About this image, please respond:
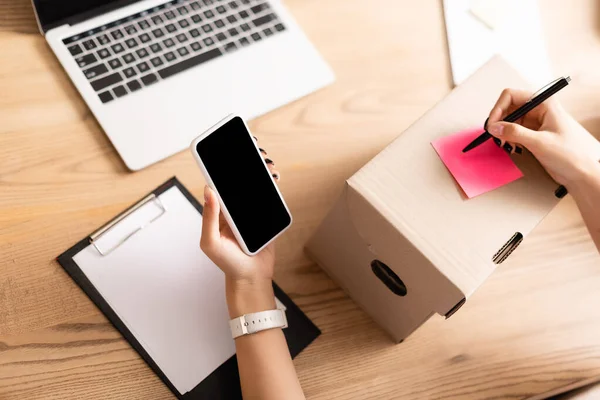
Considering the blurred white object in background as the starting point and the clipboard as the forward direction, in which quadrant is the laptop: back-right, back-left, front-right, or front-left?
front-right

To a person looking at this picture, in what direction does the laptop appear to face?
facing the viewer and to the right of the viewer

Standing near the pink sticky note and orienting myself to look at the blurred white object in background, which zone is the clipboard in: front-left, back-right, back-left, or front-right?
back-left
